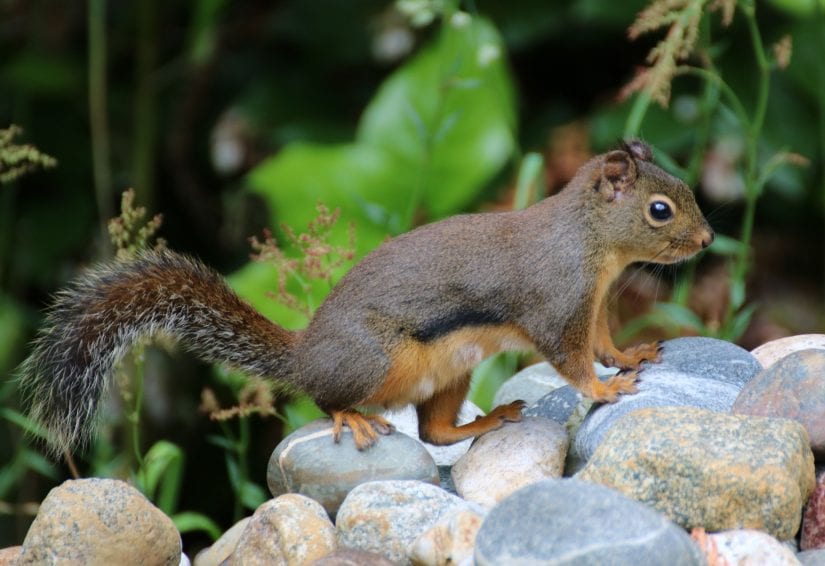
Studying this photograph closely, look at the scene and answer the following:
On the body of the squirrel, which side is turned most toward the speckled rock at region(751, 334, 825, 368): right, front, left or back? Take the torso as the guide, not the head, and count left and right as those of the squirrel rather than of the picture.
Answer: front

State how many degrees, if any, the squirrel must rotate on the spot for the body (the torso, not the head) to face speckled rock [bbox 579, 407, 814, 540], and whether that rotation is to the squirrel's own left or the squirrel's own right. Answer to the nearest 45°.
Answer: approximately 45° to the squirrel's own right

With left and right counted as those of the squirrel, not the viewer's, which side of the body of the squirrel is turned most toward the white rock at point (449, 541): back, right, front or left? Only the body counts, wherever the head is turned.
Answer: right

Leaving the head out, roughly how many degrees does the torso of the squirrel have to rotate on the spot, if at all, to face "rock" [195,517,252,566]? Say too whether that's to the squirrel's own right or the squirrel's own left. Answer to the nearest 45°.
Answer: approximately 135° to the squirrel's own right

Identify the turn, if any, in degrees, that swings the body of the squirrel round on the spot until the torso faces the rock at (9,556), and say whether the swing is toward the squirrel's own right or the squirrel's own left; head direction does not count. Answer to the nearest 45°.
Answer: approximately 180°

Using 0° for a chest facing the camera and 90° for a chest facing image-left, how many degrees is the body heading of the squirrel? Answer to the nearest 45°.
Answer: approximately 270°

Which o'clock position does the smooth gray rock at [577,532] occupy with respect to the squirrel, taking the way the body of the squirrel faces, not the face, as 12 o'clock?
The smooth gray rock is roughly at 3 o'clock from the squirrel.
